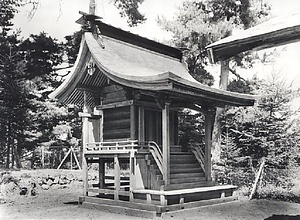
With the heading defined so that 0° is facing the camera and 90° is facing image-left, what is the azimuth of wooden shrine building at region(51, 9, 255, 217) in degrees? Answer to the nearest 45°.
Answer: approximately 315°
